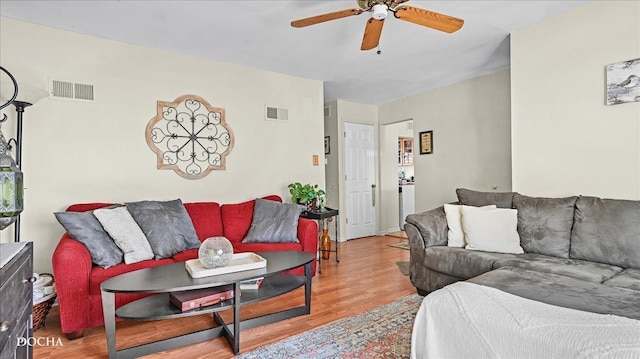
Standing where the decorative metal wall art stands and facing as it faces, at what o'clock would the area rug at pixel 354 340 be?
The area rug is roughly at 11 o'clock from the decorative metal wall art.

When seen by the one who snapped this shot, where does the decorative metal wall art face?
facing the viewer

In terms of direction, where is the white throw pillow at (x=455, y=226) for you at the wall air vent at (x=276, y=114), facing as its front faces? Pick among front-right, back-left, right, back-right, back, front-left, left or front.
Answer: front

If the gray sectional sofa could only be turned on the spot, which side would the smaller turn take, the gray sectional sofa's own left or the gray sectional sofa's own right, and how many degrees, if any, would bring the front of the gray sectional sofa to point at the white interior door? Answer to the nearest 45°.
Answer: approximately 90° to the gray sectional sofa's own right

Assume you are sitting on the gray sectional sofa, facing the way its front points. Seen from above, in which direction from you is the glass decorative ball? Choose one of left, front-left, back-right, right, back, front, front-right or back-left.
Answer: front

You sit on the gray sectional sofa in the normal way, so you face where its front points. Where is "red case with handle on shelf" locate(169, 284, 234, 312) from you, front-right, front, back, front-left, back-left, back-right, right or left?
front

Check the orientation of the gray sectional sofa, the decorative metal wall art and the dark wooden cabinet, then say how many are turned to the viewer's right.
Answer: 1

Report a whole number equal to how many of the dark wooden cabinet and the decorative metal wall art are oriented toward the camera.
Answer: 1

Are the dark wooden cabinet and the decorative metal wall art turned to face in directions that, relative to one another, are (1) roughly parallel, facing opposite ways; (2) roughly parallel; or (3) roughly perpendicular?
roughly perpendicular

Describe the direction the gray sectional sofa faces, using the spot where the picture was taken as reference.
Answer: facing the viewer and to the left of the viewer

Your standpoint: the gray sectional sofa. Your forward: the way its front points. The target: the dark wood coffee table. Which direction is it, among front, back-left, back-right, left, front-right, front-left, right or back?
front

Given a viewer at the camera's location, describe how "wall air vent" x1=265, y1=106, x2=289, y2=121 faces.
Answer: facing the viewer and to the right of the viewer

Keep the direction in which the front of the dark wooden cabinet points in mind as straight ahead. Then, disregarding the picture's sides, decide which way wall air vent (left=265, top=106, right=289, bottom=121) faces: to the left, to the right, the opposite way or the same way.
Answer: to the right

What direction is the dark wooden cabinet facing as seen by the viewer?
to the viewer's right

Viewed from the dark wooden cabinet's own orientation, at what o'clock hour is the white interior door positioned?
The white interior door is roughly at 11 o'clock from the dark wooden cabinet.

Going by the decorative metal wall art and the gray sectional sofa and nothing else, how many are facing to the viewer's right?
0

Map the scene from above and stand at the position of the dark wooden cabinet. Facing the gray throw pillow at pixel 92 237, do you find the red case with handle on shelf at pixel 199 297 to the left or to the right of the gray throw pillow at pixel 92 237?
right

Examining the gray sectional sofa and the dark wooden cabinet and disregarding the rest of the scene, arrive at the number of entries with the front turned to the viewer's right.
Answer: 1

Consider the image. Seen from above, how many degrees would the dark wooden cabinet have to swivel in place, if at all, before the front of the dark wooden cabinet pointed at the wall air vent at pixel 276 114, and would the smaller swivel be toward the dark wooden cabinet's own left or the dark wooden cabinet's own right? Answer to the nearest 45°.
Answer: approximately 45° to the dark wooden cabinet's own left

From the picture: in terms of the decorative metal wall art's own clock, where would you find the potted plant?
The potted plant is roughly at 9 o'clock from the decorative metal wall art.

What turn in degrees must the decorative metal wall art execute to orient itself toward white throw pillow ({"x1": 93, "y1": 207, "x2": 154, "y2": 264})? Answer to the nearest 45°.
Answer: approximately 45° to its right
